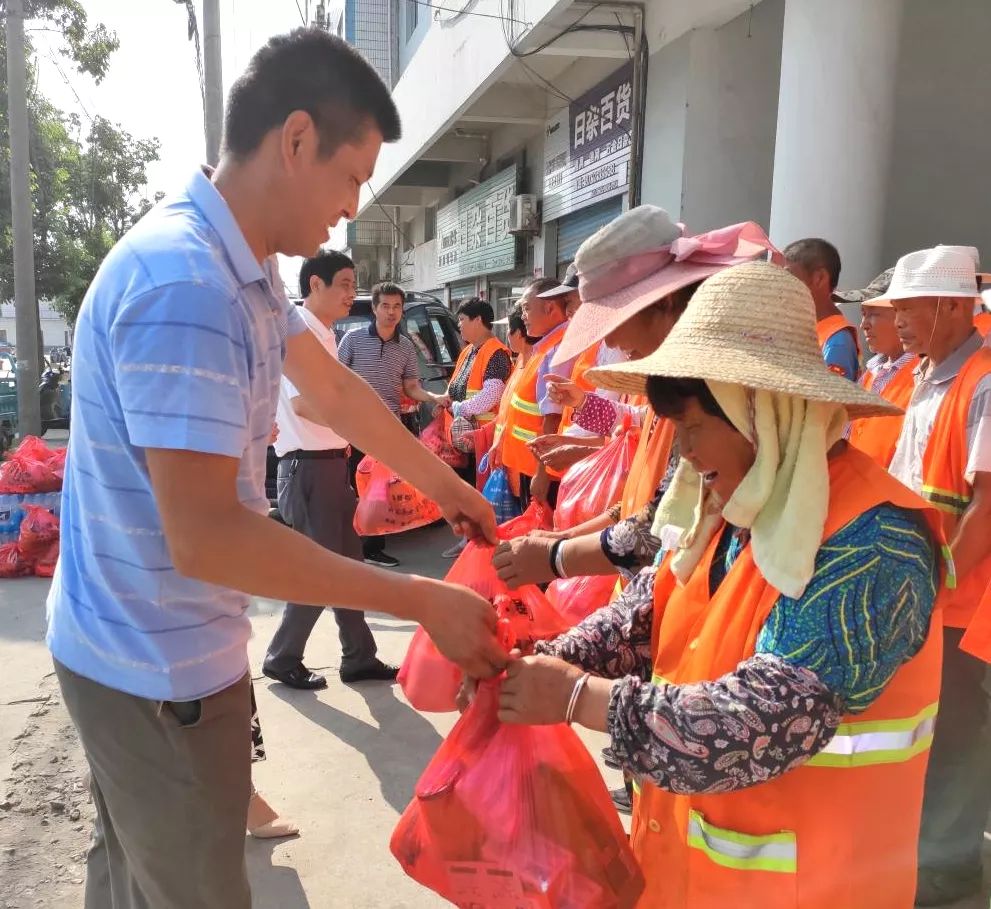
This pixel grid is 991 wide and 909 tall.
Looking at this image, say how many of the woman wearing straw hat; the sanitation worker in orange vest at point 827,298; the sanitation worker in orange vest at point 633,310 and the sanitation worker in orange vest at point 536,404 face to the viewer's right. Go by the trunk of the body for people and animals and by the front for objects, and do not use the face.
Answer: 0

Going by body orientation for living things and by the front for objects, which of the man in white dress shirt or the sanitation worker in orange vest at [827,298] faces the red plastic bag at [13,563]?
the sanitation worker in orange vest

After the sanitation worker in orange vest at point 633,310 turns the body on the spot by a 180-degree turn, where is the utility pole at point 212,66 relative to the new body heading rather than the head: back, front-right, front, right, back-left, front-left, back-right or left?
back-left

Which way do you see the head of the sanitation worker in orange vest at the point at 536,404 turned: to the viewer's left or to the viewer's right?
to the viewer's left

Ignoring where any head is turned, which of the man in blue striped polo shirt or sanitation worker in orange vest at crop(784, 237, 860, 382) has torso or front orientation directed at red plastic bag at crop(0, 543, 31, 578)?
the sanitation worker in orange vest

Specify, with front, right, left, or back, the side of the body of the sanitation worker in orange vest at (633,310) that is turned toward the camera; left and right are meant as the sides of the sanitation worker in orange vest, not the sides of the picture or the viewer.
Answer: left

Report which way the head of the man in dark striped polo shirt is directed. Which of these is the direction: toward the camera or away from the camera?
toward the camera

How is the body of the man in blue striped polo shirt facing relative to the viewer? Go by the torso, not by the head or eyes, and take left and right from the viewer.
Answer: facing to the right of the viewer

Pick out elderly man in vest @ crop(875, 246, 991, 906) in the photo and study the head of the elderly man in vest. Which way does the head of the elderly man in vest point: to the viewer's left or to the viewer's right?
to the viewer's left

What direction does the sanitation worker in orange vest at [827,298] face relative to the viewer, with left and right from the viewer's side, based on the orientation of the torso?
facing to the left of the viewer

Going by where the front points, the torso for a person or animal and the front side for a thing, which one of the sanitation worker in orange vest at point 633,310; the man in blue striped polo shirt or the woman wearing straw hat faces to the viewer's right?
the man in blue striped polo shirt

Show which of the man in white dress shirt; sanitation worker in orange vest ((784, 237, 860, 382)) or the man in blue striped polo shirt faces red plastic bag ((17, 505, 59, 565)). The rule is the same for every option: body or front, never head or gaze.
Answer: the sanitation worker in orange vest

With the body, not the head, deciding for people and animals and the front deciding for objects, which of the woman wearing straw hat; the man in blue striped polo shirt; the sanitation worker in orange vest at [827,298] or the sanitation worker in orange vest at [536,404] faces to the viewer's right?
the man in blue striped polo shirt

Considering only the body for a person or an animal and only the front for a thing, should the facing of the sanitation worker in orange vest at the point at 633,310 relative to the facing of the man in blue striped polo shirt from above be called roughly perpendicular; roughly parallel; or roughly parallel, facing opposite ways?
roughly parallel, facing opposite ways

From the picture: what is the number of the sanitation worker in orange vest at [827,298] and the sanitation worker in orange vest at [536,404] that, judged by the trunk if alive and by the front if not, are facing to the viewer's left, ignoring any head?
2

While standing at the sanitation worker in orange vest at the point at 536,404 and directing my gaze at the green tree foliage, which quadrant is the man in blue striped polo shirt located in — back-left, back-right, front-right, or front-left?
back-left

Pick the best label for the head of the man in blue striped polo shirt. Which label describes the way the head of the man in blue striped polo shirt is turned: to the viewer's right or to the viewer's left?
to the viewer's right
